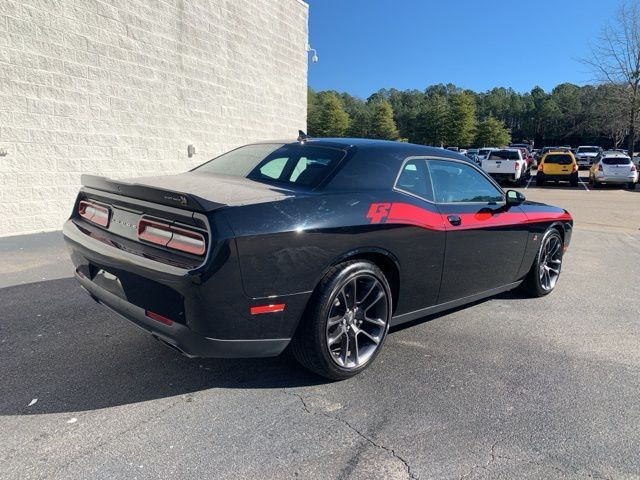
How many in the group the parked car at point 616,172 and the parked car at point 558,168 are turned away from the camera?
2

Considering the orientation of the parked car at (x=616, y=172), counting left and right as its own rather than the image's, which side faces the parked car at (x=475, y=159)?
left

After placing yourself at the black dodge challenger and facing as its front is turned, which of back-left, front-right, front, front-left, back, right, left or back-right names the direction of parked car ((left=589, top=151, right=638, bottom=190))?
front

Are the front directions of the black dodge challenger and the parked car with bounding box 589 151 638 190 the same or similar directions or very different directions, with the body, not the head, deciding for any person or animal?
same or similar directions

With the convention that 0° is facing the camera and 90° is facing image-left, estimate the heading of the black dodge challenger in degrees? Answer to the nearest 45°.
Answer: approximately 225°

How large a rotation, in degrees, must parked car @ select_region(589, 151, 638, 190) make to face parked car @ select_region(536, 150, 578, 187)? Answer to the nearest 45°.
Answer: approximately 90° to its left

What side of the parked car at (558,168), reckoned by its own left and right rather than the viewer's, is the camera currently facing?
back

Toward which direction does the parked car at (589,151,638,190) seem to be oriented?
away from the camera

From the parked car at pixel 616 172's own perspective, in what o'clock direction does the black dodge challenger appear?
The black dodge challenger is roughly at 6 o'clock from the parked car.

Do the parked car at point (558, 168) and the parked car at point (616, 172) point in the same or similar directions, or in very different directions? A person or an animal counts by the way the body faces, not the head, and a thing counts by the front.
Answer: same or similar directions

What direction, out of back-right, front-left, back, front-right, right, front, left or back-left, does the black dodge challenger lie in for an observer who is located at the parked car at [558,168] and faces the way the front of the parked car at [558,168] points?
back

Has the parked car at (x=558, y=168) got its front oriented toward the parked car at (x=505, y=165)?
no
